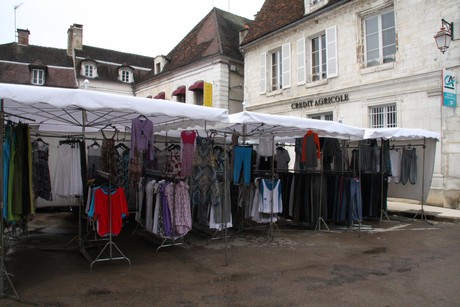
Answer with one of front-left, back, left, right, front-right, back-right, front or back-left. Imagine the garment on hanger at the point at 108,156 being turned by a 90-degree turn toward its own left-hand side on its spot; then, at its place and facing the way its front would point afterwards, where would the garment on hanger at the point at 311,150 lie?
front

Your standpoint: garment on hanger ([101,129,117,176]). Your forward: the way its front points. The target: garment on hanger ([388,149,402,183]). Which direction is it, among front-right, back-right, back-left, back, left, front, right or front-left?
left

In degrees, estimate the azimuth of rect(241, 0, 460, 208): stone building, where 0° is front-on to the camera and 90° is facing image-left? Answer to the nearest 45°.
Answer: approximately 45°

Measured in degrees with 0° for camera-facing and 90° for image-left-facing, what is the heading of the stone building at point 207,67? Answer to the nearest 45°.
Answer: approximately 45°

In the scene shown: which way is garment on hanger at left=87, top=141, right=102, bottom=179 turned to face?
toward the camera

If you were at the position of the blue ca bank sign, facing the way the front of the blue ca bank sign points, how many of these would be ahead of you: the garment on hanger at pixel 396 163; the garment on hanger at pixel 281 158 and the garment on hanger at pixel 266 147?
3

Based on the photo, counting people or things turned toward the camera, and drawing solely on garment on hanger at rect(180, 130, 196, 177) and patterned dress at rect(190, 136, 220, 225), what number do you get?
2

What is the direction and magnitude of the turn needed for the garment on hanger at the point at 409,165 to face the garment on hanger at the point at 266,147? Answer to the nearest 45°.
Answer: approximately 45° to its right

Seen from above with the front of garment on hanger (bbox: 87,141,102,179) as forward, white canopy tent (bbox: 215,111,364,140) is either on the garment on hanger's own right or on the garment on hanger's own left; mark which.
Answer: on the garment on hanger's own left

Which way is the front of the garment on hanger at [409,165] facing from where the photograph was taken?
facing the viewer

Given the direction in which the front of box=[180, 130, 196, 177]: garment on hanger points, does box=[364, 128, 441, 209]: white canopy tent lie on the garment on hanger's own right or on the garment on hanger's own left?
on the garment on hanger's own left

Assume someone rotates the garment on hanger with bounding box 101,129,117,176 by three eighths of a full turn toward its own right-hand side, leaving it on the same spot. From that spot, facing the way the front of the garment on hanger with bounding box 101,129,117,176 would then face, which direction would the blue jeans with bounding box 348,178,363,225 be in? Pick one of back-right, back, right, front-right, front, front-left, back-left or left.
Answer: back-right

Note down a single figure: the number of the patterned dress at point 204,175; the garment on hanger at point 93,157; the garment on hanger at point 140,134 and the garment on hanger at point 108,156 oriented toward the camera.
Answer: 4

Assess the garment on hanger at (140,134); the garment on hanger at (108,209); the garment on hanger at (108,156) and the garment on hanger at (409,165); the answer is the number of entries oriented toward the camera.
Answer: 4

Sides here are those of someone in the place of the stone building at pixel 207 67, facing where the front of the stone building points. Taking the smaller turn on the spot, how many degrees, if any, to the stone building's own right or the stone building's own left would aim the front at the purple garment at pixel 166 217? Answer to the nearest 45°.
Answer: approximately 45° to the stone building's own left
